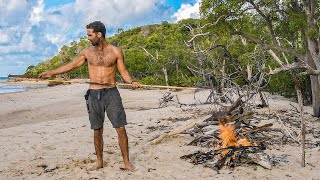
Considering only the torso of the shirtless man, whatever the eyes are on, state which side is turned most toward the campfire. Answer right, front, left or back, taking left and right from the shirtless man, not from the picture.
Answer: left

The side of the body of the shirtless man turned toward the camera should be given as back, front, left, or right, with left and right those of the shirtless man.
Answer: front
